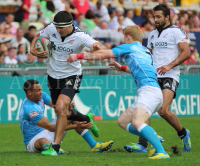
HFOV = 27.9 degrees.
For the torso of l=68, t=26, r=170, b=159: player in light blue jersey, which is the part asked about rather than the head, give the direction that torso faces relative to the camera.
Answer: to the viewer's left

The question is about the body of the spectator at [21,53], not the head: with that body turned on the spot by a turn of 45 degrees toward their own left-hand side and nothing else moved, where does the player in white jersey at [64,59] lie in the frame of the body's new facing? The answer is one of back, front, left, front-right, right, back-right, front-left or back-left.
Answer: front-right

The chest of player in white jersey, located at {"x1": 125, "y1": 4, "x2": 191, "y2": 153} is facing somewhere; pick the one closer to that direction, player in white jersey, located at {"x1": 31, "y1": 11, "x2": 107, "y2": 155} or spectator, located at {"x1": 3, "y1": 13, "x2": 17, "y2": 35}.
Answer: the player in white jersey

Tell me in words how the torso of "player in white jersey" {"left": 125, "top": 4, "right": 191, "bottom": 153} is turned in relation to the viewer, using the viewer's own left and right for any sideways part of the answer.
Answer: facing the viewer and to the left of the viewer

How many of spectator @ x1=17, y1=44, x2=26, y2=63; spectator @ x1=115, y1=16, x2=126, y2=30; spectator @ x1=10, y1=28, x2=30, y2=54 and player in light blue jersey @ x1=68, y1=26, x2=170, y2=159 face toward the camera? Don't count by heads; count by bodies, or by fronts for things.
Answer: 3

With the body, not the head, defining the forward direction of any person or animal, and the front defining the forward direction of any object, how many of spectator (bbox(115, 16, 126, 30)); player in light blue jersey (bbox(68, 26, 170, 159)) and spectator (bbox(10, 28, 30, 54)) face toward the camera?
2

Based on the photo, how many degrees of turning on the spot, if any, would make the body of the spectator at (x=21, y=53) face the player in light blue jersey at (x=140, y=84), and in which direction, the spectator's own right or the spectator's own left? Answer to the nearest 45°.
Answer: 0° — they already face them

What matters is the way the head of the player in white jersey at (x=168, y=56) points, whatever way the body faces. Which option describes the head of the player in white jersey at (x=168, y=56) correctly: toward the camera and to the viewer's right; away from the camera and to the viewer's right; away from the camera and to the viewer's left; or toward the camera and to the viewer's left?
toward the camera and to the viewer's left

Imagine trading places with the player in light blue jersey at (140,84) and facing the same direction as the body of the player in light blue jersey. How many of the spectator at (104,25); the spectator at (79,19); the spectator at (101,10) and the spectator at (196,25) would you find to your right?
4

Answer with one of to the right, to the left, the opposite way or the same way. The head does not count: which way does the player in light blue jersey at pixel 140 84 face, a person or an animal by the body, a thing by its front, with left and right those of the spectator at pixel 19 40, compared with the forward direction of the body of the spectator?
to the right

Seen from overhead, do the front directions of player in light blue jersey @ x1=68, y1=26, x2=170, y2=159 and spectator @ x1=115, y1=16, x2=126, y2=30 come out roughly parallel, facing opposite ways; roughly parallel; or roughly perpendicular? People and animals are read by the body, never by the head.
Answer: roughly perpendicular

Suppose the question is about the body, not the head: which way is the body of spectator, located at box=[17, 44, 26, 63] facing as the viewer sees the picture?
toward the camera

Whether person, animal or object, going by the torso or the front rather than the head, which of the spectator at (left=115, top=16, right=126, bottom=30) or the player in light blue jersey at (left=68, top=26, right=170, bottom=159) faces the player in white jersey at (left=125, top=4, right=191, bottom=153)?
the spectator

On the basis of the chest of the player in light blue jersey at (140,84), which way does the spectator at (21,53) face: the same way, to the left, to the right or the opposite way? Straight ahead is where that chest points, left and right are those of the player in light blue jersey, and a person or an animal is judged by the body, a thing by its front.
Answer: to the left

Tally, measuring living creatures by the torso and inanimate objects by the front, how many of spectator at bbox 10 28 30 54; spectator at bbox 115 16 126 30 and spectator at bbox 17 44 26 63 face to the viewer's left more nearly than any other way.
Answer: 0

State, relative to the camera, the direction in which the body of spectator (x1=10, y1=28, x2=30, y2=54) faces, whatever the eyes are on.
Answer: toward the camera

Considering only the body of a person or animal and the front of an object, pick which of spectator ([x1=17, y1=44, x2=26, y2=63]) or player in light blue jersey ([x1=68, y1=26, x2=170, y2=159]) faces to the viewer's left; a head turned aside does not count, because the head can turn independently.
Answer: the player in light blue jersey
